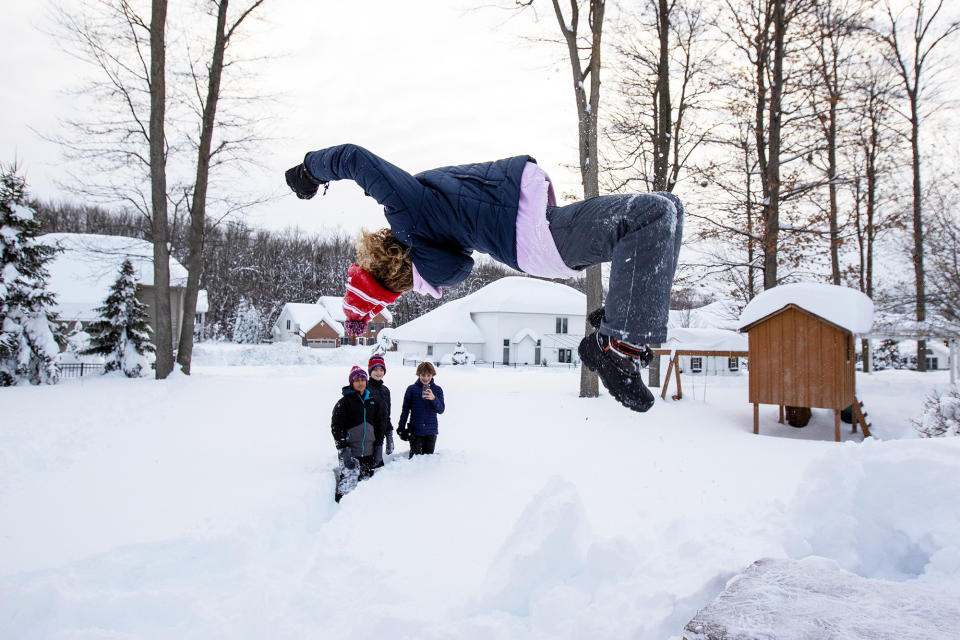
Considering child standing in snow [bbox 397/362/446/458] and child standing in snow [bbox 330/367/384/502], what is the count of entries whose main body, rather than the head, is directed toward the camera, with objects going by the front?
2

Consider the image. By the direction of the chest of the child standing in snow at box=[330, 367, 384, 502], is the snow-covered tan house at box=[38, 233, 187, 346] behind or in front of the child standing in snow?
behind

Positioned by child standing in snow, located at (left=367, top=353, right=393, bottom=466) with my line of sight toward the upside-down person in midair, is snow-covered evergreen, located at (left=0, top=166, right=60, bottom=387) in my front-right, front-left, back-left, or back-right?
back-right

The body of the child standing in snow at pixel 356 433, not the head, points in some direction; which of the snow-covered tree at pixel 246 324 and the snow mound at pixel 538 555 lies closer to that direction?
the snow mound

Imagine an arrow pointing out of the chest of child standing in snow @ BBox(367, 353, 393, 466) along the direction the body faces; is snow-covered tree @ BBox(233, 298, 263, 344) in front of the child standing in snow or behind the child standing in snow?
behind

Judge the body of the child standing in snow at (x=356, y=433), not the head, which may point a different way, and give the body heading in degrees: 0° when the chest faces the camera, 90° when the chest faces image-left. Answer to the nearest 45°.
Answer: approximately 0°

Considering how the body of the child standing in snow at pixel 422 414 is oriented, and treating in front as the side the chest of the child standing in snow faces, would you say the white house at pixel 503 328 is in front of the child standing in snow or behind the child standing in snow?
behind

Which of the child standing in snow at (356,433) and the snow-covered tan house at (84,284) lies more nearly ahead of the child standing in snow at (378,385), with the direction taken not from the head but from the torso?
the child standing in snow

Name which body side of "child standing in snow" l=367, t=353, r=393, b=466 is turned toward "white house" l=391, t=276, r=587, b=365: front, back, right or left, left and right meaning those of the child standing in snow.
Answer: back

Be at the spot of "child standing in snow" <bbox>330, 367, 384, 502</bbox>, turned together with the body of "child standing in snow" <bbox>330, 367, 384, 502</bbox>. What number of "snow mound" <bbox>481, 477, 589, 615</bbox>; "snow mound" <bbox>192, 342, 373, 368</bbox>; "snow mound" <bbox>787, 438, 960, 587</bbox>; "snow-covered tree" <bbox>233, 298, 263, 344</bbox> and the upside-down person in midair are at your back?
2

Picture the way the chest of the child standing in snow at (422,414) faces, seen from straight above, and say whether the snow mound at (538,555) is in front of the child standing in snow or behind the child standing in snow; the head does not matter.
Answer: in front

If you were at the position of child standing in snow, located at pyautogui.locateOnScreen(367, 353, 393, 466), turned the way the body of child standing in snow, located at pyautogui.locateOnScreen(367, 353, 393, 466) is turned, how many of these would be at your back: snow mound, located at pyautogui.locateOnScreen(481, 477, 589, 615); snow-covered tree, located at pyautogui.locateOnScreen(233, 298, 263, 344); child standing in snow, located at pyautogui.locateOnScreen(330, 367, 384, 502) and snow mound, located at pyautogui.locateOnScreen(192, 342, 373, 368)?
2
